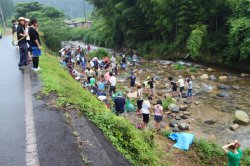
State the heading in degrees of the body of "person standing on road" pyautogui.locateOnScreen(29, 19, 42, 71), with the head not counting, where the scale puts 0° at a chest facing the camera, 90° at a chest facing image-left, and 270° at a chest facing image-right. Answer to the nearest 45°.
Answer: approximately 270°

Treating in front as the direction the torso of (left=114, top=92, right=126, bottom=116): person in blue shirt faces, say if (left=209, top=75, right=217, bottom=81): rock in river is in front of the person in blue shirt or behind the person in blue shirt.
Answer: in front

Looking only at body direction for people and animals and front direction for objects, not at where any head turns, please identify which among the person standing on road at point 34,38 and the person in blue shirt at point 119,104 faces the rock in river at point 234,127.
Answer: the person standing on road

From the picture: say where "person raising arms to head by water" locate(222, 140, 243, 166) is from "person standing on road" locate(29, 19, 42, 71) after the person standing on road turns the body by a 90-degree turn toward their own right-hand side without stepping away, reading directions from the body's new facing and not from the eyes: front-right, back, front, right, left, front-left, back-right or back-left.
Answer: front-left

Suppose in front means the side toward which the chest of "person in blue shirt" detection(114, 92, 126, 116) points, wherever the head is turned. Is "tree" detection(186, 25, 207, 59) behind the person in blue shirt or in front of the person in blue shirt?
in front

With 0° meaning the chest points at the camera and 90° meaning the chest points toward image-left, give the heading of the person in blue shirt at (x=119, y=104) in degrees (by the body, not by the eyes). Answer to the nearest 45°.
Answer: approximately 180°

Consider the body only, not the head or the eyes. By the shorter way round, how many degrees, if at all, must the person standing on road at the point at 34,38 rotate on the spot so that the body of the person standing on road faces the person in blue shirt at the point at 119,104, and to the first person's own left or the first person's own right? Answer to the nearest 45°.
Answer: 0° — they already face them

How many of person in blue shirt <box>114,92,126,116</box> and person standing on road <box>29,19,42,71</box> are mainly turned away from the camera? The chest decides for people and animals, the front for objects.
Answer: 1

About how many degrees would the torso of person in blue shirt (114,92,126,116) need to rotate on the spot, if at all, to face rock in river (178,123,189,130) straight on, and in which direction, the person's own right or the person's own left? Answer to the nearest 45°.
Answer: approximately 90° to the person's own right

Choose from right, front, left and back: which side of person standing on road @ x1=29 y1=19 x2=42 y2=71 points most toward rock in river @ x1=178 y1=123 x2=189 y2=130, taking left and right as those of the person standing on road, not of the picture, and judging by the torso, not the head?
front

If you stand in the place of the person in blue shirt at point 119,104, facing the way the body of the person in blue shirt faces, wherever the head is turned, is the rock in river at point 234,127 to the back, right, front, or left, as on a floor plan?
right

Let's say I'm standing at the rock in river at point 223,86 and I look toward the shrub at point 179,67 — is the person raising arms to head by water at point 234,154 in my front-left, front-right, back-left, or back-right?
back-left

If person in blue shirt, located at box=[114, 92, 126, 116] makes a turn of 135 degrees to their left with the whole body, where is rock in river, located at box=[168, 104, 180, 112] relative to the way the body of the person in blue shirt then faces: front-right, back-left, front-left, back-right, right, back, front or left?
back

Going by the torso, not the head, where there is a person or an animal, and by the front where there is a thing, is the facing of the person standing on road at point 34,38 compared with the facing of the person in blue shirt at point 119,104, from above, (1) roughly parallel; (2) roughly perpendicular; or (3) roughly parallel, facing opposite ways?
roughly perpendicular

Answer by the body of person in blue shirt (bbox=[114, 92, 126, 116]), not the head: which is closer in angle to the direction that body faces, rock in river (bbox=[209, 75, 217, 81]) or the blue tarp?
the rock in river
